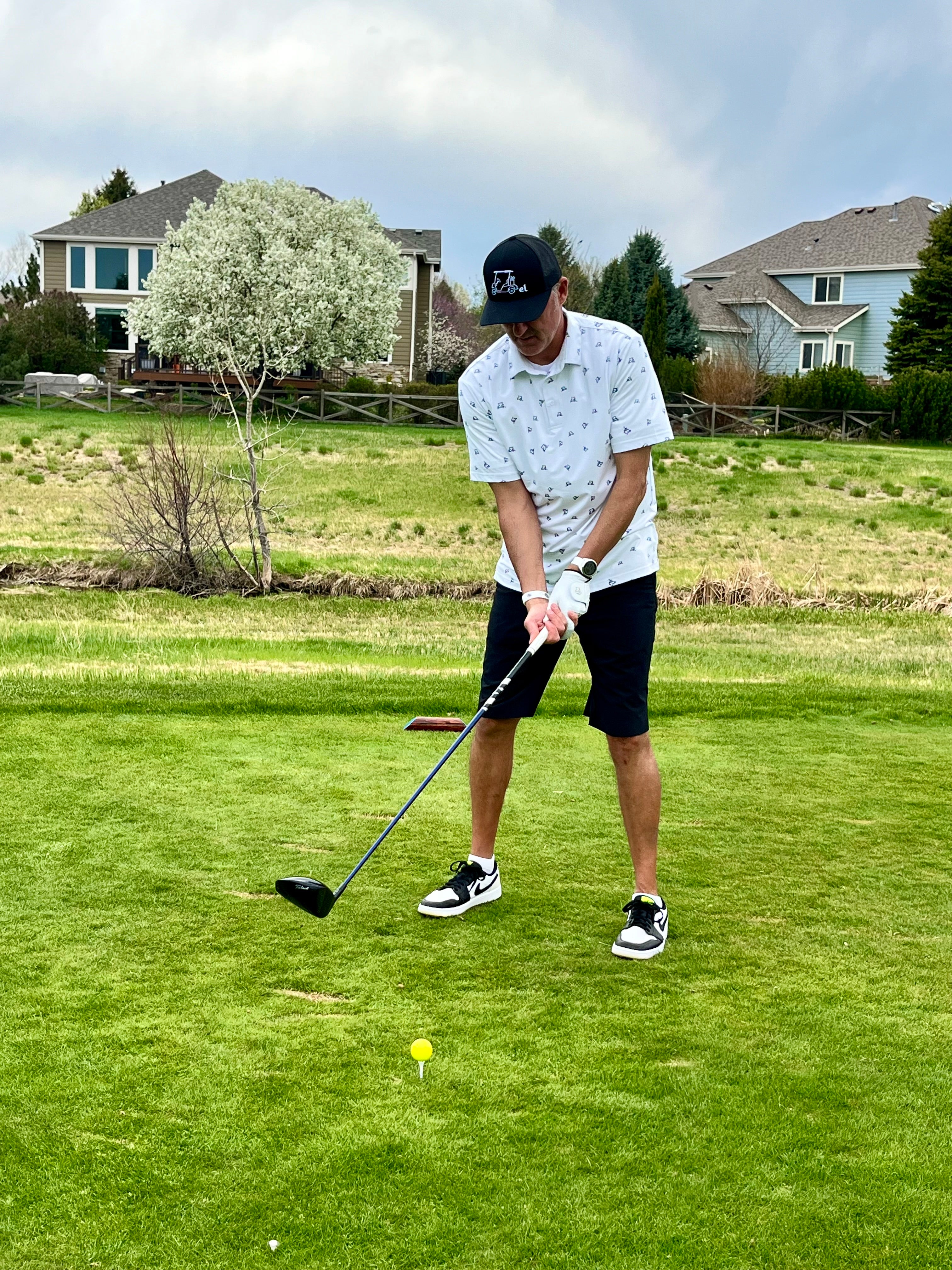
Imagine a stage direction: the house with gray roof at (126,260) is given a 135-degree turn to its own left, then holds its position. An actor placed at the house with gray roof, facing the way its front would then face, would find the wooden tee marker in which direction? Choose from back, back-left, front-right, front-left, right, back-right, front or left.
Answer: front-left

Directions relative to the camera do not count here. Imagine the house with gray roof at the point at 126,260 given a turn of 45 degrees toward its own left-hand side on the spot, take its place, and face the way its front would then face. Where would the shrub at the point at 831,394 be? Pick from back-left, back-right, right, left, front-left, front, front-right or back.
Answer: back

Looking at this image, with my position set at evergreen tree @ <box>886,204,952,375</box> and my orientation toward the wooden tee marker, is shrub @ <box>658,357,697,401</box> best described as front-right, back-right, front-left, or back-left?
front-right

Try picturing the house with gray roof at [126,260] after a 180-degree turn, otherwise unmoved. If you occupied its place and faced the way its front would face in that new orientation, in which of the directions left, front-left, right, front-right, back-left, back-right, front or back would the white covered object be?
front

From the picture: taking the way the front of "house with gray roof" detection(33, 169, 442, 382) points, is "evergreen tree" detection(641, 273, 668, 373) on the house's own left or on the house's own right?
on the house's own right

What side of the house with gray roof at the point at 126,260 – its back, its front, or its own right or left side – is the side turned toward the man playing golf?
back

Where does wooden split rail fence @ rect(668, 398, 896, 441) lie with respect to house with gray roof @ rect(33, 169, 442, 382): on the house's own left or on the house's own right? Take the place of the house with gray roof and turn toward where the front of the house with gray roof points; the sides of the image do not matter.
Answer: on the house's own right

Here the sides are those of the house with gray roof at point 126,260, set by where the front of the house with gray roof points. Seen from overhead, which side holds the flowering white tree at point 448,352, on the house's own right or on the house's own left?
on the house's own right

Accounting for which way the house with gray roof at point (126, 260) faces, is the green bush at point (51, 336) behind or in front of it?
behind
